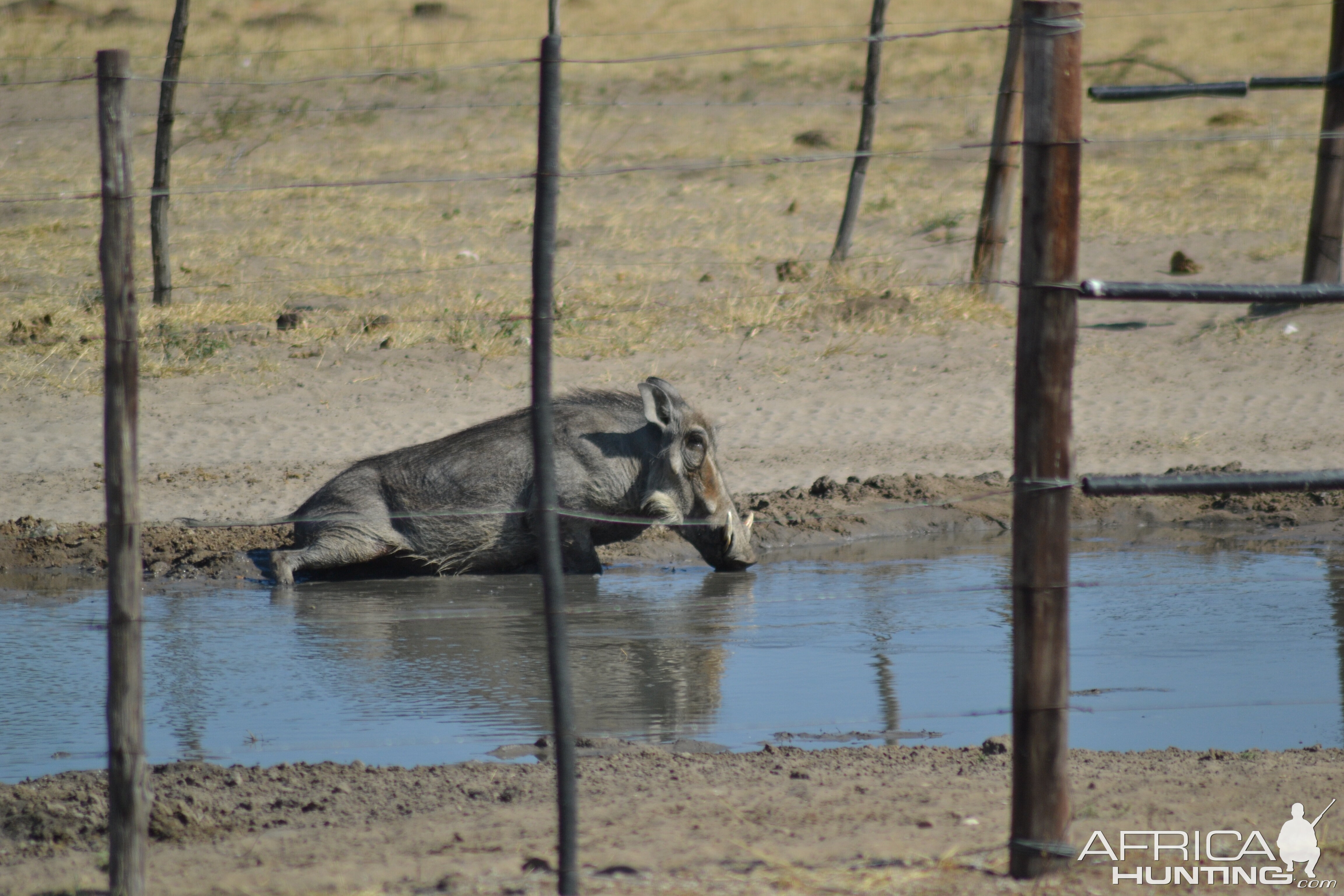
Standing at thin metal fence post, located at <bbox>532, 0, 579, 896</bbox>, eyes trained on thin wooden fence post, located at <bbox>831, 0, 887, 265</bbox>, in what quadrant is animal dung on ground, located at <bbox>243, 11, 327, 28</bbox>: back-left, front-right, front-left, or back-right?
front-left

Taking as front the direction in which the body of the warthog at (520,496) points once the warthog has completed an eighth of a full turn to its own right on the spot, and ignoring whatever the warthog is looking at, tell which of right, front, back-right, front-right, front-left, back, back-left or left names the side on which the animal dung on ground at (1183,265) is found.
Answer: left

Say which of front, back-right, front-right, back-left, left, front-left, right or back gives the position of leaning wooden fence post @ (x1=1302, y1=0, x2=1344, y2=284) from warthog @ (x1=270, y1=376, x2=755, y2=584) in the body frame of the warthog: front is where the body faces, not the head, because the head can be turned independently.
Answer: front-left

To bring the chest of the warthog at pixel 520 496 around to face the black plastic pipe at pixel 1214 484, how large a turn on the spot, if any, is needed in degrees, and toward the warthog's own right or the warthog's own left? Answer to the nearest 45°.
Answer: approximately 90° to the warthog's own right

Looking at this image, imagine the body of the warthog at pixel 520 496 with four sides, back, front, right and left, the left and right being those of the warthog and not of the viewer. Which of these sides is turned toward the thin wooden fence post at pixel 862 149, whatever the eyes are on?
left

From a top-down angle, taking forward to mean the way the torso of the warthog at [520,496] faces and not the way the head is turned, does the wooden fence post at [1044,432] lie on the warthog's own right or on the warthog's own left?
on the warthog's own right

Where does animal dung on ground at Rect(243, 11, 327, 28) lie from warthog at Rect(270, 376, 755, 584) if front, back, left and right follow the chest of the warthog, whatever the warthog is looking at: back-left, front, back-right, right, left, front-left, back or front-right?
left

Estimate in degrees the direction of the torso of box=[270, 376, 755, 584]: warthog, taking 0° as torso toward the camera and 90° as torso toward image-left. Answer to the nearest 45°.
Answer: approximately 270°
